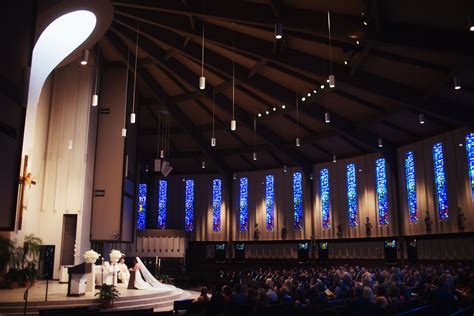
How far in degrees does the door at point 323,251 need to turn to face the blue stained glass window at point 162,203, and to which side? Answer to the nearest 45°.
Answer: approximately 90° to its right

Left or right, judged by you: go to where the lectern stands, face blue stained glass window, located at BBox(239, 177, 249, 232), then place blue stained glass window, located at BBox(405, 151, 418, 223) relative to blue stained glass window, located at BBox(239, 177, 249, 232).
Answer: right

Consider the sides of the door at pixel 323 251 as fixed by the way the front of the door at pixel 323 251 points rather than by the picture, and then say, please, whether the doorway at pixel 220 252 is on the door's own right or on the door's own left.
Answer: on the door's own right

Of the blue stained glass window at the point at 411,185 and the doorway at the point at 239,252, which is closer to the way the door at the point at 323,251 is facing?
the blue stained glass window

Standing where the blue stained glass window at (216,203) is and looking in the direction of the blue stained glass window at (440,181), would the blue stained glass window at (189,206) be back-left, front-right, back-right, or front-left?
back-right

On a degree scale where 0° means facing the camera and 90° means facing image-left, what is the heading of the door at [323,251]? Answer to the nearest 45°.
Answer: approximately 0°

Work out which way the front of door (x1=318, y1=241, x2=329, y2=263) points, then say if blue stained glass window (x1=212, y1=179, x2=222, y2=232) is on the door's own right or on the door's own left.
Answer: on the door's own right

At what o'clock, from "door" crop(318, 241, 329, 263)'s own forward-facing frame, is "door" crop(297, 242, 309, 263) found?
"door" crop(297, 242, 309, 263) is roughly at 4 o'clock from "door" crop(318, 241, 329, 263).

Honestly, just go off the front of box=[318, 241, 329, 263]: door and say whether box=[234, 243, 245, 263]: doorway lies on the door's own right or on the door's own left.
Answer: on the door's own right
